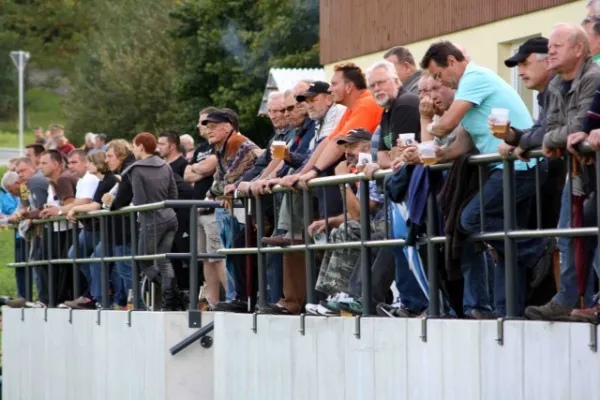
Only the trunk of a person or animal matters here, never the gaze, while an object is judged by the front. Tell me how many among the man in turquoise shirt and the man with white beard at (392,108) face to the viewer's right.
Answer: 0

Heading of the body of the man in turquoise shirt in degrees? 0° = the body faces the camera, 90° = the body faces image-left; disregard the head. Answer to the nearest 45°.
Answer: approximately 90°

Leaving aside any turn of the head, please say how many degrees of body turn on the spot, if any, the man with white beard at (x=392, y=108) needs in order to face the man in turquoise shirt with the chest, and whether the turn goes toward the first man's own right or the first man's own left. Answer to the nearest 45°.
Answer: approximately 90° to the first man's own left

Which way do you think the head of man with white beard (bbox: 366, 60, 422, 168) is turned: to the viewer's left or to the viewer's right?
to the viewer's left

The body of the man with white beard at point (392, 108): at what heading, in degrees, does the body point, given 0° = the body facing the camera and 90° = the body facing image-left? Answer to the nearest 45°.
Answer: approximately 45°

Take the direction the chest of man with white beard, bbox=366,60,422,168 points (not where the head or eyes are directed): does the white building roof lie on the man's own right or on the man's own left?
on the man's own right
